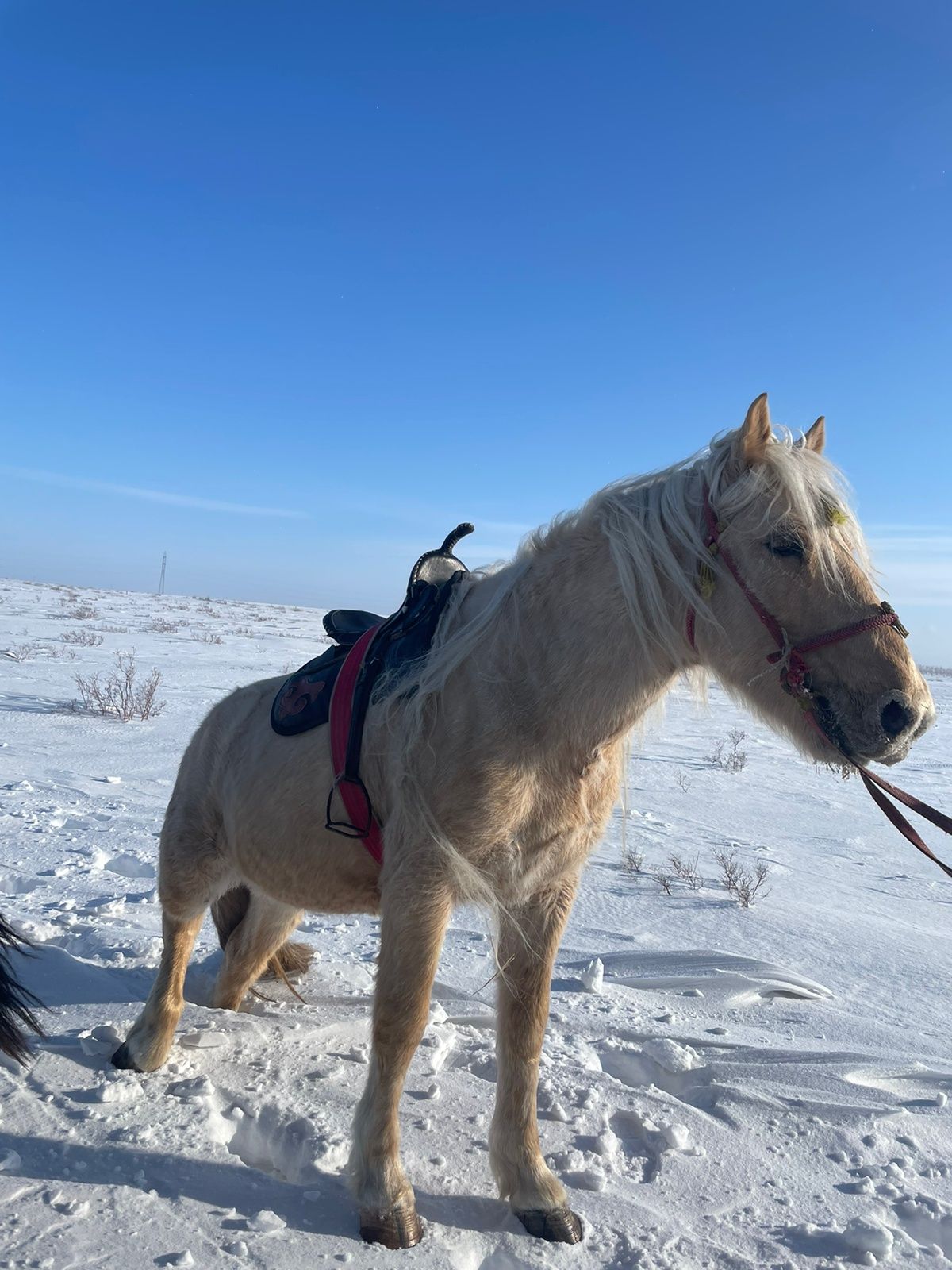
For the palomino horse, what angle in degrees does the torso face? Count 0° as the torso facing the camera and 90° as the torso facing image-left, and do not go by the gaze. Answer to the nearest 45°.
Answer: approximately 315°

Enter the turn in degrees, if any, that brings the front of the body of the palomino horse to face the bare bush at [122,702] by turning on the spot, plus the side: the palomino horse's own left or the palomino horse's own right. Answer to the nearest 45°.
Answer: approximately 180°

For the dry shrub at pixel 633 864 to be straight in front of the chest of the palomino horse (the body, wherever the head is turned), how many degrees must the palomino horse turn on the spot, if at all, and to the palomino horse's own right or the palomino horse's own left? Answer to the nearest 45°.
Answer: approximately 135° to the palomino horse's own left

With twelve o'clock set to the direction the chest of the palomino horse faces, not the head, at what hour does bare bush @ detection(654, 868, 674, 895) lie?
The bare bush is roughly at 8 o'clock from the palomino horse.

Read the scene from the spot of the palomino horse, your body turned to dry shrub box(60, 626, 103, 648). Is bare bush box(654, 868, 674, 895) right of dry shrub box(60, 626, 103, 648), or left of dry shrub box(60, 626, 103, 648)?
right

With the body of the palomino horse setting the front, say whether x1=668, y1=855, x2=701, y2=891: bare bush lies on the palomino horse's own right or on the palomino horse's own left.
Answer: on the palomino horse's own left

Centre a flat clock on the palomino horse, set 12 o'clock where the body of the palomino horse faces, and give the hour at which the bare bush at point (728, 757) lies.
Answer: The bare bush is roughly at 8 o'clock from the palomino horse.
